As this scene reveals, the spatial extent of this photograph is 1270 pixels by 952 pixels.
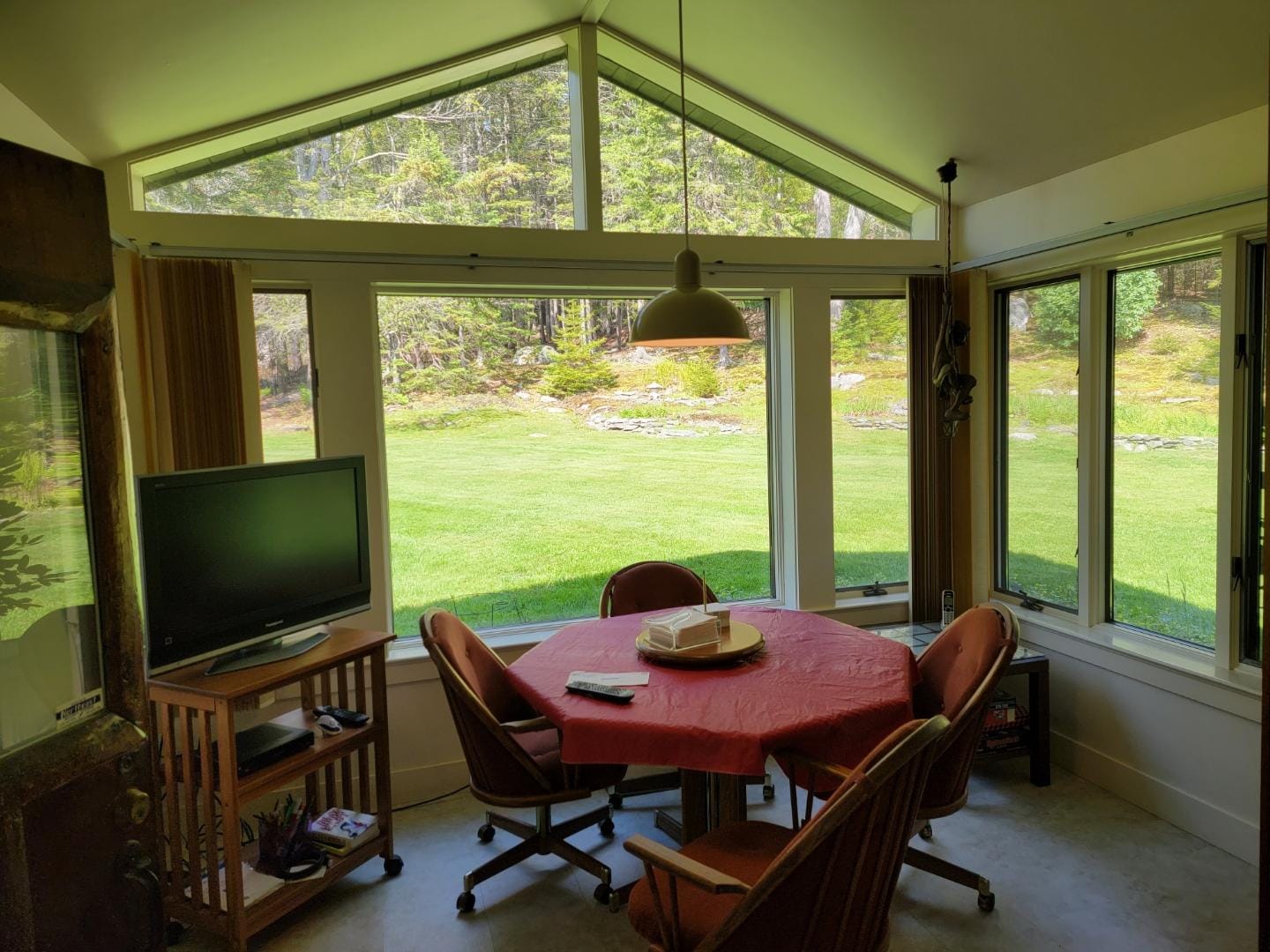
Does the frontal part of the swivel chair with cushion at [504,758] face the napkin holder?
yes

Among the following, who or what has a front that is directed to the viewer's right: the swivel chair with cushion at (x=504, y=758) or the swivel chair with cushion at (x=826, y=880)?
the swivel chair with cushion at (x=504, y=758)

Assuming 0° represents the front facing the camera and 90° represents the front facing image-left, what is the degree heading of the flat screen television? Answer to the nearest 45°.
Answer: approximately 315°

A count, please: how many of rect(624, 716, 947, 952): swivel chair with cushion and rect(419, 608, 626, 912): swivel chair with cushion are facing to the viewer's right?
1

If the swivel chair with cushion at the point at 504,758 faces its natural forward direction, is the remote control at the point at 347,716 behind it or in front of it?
behind

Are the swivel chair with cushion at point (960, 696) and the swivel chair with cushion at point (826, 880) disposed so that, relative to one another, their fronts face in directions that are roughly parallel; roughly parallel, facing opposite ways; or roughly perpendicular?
roughly perpendicular

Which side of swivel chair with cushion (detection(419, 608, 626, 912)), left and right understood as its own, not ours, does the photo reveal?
right

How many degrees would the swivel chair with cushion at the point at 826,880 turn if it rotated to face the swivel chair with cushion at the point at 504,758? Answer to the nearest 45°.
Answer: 0° — it already faces it

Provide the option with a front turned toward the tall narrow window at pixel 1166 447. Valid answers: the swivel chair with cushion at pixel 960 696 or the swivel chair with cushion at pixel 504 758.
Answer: the swivel chair with cushion at pixel 504 758

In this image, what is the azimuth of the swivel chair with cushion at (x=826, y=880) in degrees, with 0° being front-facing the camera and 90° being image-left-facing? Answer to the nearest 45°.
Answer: approximately 135°
